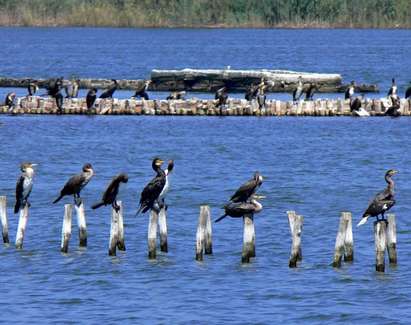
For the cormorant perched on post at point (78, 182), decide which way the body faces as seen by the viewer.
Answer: to the viewer's right

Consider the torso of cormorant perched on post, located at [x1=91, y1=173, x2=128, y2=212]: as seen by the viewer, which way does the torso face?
to the viewer's right

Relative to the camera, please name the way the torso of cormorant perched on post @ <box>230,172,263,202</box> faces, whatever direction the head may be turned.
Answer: to the viewer's right

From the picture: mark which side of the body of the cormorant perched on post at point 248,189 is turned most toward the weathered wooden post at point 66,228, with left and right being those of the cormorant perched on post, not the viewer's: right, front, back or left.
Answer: back

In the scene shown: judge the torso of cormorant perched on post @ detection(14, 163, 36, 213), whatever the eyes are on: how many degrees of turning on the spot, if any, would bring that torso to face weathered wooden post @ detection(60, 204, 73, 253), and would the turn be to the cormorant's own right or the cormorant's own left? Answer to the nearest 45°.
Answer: approximately 45° to the cormorant's own left

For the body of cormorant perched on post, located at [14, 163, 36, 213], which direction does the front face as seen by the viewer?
to the viewer's right

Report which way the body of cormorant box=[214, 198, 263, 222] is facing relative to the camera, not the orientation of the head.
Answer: to the viewer's right
